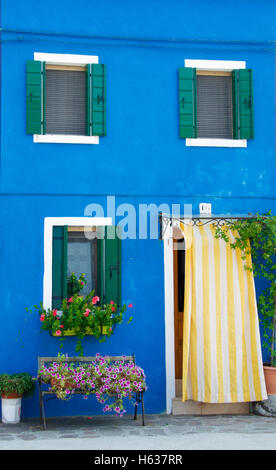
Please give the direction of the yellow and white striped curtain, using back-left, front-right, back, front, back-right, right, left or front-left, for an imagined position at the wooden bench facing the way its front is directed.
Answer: left

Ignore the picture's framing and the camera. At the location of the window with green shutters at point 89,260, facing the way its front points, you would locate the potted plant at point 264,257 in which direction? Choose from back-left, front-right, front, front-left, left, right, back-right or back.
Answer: left

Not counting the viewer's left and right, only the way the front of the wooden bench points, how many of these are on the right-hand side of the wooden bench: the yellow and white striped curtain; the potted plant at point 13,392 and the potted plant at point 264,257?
1

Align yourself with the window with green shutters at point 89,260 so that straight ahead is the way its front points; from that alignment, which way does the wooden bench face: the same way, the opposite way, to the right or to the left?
the same way

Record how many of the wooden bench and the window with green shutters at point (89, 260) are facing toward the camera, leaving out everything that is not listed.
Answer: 2

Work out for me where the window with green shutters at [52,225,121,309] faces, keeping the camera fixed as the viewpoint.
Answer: facing the viewer

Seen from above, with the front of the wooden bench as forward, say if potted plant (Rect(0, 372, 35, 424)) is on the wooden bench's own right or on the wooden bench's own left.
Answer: on the wooden bench's own right
